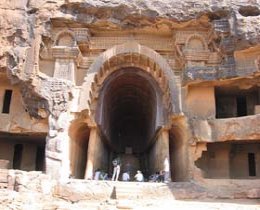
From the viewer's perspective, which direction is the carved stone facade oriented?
toward the camera
